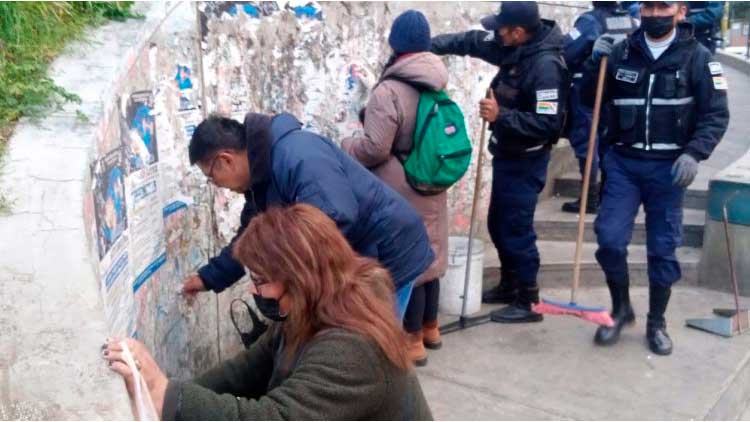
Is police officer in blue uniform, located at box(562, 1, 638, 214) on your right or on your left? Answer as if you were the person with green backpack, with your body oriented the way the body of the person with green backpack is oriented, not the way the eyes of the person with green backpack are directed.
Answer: on your right

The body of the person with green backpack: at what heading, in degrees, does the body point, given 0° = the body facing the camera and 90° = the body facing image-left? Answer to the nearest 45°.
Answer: approximately 135°

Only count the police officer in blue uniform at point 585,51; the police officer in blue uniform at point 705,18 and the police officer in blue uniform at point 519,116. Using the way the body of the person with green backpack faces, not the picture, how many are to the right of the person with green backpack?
3

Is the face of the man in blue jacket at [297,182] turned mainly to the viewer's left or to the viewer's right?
to the viewer's left

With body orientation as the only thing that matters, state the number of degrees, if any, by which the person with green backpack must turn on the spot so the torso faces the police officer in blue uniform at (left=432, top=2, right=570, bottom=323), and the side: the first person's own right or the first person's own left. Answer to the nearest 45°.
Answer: approximately 90° to the first person's own right

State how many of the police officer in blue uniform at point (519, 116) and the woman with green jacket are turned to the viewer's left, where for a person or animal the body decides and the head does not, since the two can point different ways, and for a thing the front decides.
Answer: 2

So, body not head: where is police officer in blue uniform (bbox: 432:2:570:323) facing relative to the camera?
to the viewer's left

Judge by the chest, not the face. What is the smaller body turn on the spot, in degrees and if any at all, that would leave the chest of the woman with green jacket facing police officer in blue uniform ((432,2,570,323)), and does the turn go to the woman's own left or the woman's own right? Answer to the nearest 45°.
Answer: approximately 135° to the woman's own right

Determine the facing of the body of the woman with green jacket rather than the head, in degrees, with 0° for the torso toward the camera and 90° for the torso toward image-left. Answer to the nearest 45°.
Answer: approximately 90°
